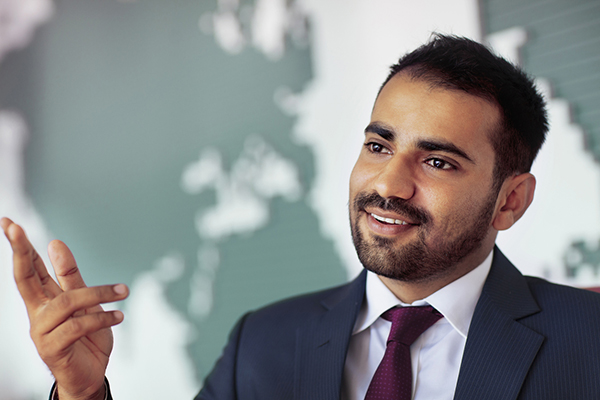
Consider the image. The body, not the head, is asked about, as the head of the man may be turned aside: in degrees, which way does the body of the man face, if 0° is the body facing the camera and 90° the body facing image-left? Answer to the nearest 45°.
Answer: approximately 45°

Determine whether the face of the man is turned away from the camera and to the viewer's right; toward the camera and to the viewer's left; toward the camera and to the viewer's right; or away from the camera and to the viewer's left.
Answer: toward the camera and to the viewer's left
